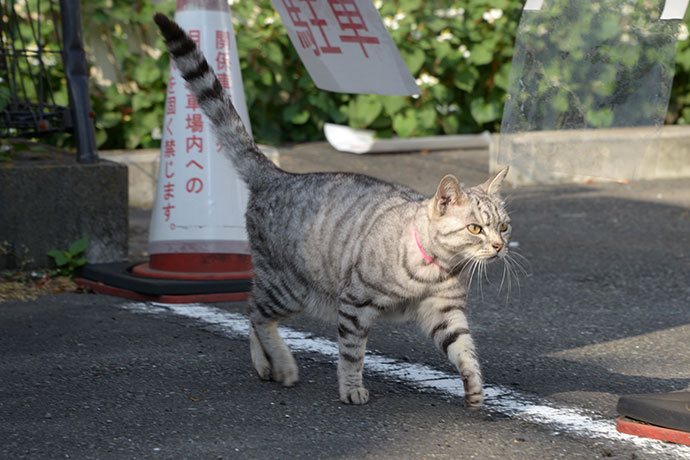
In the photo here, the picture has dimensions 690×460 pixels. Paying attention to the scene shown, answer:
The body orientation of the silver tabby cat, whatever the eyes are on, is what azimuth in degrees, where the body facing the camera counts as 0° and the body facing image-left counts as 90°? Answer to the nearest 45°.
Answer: approximately 315°

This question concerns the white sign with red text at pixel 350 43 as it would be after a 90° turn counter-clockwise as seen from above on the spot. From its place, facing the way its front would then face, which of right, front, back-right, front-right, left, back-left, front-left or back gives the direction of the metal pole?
back-left

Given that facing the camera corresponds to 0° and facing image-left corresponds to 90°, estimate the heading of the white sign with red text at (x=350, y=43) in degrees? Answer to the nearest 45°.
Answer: approximately 0°

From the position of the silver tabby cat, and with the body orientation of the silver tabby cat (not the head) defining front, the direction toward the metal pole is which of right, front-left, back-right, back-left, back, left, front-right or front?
back

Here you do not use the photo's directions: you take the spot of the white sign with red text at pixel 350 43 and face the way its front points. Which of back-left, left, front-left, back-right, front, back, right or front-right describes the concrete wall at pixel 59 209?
back-right
